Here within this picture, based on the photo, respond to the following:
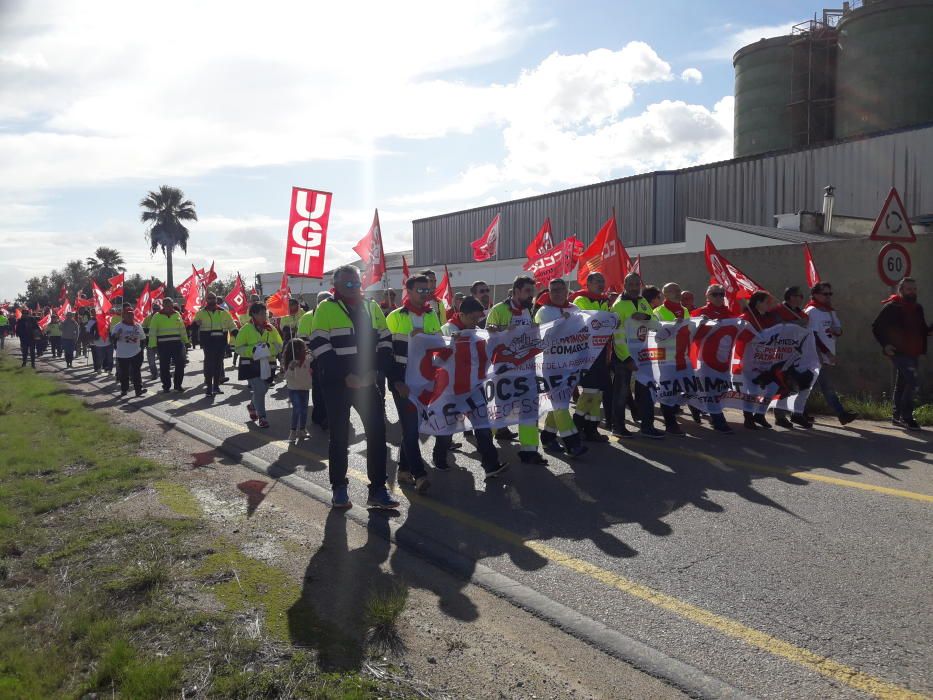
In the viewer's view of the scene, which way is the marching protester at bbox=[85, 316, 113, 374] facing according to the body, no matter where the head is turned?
toward the camera

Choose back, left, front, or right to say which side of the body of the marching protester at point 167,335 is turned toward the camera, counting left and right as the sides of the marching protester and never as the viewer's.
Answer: front

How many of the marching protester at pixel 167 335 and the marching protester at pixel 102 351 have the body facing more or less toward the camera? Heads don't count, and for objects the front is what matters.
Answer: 2

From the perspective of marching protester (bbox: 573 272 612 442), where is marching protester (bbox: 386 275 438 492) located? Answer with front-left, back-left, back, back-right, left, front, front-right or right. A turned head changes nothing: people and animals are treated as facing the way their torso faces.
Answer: right

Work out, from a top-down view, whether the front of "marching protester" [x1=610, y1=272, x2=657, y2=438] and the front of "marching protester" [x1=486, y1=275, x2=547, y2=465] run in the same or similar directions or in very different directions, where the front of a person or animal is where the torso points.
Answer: same or similar directions

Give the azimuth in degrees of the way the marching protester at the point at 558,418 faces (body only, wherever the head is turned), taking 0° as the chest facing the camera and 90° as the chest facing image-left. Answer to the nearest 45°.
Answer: approximately 315°

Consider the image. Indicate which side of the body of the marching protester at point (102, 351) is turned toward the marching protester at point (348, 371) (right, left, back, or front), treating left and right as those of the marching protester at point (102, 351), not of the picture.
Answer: front

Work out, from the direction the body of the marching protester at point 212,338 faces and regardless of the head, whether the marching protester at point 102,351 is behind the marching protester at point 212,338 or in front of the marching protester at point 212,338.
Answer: behind

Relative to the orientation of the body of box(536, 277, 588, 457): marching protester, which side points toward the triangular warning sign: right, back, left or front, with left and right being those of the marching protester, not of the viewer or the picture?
left

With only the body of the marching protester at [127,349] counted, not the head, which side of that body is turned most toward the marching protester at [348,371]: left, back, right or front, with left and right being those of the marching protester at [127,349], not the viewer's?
front

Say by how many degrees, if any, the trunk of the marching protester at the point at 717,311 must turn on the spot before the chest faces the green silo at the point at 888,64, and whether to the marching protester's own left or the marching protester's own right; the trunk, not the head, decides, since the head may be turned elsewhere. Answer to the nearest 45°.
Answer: approximately 135° to the marching protester's own left

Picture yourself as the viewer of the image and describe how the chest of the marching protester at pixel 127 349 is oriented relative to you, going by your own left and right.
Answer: facing the viewer

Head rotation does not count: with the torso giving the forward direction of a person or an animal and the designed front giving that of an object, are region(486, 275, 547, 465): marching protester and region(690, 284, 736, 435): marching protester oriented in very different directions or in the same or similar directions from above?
same or similar directions

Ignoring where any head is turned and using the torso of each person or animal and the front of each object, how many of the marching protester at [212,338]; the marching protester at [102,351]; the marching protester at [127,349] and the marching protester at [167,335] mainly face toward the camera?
4

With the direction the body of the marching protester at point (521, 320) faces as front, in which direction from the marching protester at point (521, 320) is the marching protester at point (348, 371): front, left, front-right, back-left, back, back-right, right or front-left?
right

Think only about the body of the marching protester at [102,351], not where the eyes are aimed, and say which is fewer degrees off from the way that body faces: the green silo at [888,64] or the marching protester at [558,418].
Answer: the marching protester
